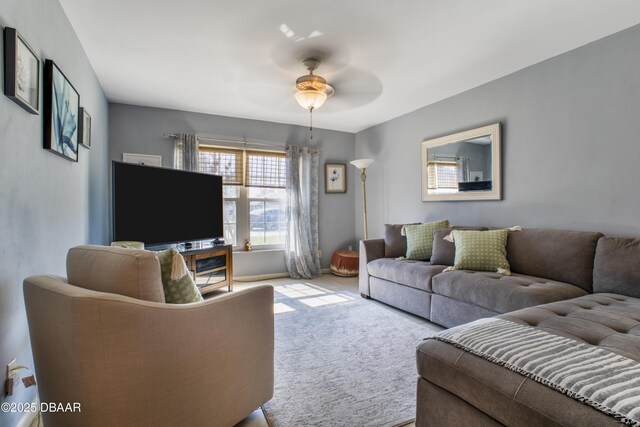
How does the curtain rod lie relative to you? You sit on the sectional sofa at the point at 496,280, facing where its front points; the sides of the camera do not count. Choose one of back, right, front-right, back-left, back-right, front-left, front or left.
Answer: front-right

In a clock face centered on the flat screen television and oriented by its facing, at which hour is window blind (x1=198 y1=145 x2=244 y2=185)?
The window blind is roughly at 9 o'clock from the flat screen television.

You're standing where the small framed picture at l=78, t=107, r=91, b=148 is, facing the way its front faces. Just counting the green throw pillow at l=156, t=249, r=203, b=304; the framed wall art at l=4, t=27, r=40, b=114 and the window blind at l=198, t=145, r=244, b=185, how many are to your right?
2

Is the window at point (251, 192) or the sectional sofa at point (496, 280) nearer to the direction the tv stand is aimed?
the sectional sofa

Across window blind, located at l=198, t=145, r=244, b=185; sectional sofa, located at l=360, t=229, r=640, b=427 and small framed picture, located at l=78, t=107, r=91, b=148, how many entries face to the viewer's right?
1

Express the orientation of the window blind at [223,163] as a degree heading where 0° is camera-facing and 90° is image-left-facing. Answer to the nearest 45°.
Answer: approximately 0°

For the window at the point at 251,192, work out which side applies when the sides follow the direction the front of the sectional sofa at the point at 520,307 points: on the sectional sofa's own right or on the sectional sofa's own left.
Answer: on the sectional sofa's own right

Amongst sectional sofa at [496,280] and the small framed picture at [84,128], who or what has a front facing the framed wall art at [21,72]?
the sectional sofa

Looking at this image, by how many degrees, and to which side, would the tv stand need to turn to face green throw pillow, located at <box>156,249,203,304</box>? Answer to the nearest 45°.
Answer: approximately 45° to its right

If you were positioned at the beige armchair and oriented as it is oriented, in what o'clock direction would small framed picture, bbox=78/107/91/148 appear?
The small framed picture is roughly at 10 o'clock from the beige armchair.

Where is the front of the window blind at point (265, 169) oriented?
toward the camera

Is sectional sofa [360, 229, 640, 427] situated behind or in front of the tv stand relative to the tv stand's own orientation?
in front

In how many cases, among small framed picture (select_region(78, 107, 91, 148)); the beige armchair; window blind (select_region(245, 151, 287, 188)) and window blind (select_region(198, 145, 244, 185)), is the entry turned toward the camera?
2

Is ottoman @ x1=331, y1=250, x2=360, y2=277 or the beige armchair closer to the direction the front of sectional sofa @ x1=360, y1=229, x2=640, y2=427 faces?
the beige armchair

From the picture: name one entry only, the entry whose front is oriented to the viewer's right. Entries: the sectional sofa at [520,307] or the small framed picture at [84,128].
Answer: the small framed picture

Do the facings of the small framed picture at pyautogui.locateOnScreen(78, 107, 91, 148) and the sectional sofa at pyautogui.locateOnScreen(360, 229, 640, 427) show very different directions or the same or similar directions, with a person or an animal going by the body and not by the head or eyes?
very different directions
